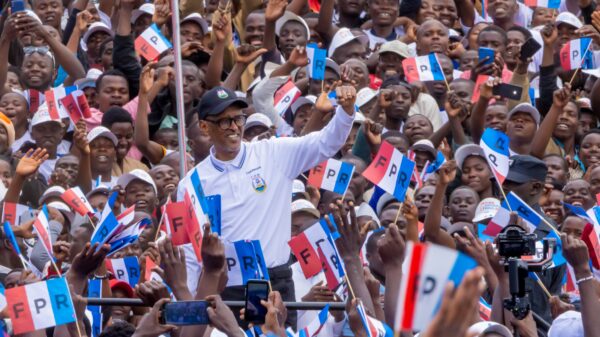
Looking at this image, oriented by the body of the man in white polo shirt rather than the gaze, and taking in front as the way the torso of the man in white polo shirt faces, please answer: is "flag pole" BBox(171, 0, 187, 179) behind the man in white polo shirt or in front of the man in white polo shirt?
behind

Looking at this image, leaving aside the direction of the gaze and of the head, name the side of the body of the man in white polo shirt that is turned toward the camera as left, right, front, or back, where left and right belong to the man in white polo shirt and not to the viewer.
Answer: front
